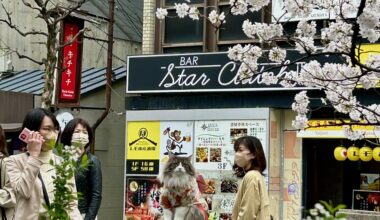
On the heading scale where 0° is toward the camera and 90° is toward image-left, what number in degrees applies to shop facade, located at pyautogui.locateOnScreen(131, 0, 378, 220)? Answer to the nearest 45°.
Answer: approximately 0°

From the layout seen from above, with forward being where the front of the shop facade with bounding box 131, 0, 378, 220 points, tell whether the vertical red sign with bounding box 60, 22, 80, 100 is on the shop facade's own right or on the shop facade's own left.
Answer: on the shop facade's own right

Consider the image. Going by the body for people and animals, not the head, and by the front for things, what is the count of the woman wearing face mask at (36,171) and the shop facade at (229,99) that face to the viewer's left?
0

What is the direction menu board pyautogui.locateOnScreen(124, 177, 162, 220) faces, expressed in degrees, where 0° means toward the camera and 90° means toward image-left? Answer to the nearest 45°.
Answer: approximately 0°

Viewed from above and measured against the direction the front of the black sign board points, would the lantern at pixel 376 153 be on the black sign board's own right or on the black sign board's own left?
on the black sign board's own left
